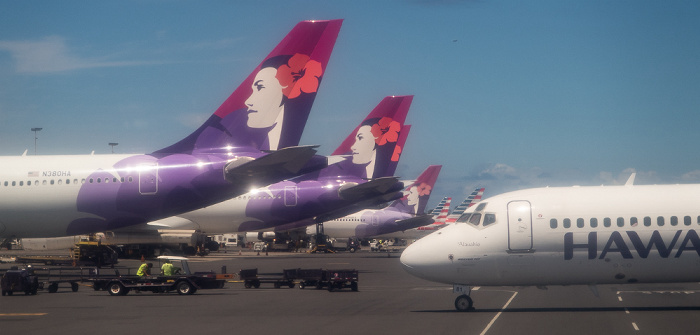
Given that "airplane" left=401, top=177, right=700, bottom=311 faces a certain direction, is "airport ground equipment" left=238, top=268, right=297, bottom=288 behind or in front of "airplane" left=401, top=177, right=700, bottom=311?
in front

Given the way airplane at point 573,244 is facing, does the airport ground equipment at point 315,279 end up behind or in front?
in front

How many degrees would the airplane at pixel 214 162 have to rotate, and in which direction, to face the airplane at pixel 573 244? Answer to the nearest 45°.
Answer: approximately 135° to its left

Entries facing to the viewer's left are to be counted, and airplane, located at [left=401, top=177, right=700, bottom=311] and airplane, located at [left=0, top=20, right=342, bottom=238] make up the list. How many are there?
2

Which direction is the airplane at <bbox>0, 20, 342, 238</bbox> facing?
to the viewer's left

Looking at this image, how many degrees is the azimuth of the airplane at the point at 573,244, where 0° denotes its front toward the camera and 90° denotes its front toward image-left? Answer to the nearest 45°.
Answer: approximately 90°

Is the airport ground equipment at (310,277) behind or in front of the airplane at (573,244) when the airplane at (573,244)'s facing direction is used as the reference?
in front
